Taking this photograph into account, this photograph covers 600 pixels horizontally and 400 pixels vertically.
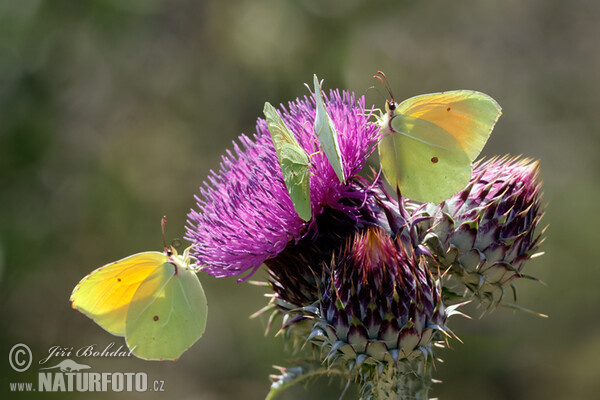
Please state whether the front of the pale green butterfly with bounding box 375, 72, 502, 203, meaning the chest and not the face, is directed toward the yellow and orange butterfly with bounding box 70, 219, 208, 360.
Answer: yes

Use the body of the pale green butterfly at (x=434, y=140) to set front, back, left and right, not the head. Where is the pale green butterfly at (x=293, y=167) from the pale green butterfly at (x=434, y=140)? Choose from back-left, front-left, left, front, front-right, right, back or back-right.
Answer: front-left

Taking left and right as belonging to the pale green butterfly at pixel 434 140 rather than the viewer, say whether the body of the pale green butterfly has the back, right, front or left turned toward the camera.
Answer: left
